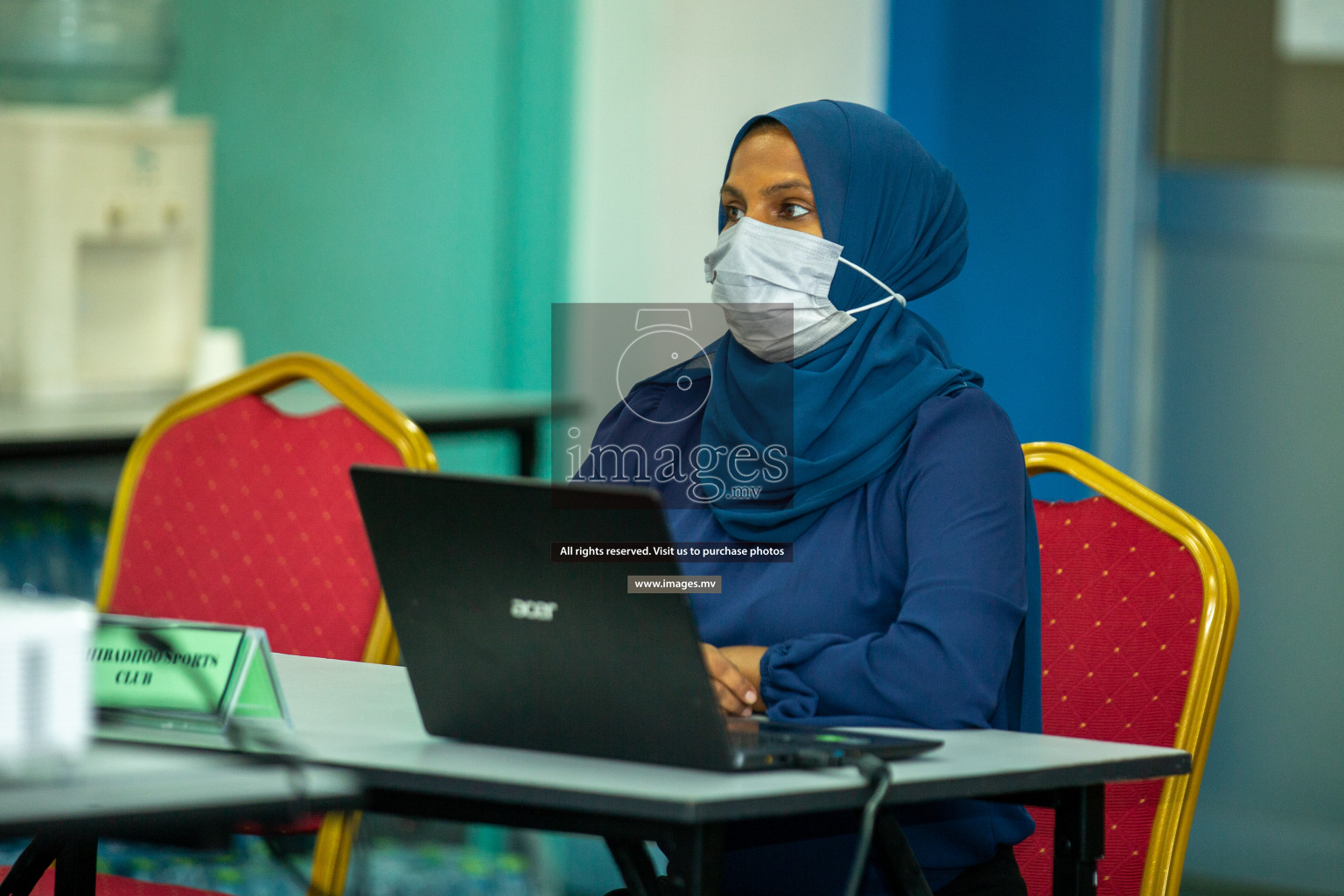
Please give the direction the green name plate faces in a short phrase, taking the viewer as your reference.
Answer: facing the viewer and to the left of the viewer

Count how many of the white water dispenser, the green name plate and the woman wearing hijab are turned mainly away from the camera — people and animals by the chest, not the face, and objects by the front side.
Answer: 0

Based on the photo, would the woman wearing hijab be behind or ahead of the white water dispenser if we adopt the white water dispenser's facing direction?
ahead

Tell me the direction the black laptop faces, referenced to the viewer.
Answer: facing away from the viewer and to the right of the viewer

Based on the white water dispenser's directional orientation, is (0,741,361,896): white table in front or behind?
in front

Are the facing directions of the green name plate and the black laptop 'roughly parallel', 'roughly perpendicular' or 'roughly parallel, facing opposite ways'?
roughly parallel, facing opposite ways

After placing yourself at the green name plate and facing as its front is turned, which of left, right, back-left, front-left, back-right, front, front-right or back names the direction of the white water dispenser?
back-right

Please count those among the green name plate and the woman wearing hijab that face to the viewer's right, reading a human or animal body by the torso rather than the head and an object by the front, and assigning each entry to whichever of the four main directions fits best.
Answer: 0

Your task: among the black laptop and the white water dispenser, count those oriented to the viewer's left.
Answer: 0

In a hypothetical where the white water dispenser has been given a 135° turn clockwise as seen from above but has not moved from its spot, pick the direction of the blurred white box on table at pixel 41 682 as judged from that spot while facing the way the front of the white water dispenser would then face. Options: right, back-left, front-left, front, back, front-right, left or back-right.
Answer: left

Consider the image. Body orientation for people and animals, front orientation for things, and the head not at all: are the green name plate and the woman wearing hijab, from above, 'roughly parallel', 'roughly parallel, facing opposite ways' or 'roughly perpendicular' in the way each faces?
roughly parallel

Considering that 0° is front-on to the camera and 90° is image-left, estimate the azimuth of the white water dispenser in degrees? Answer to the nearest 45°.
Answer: approximately 315°
